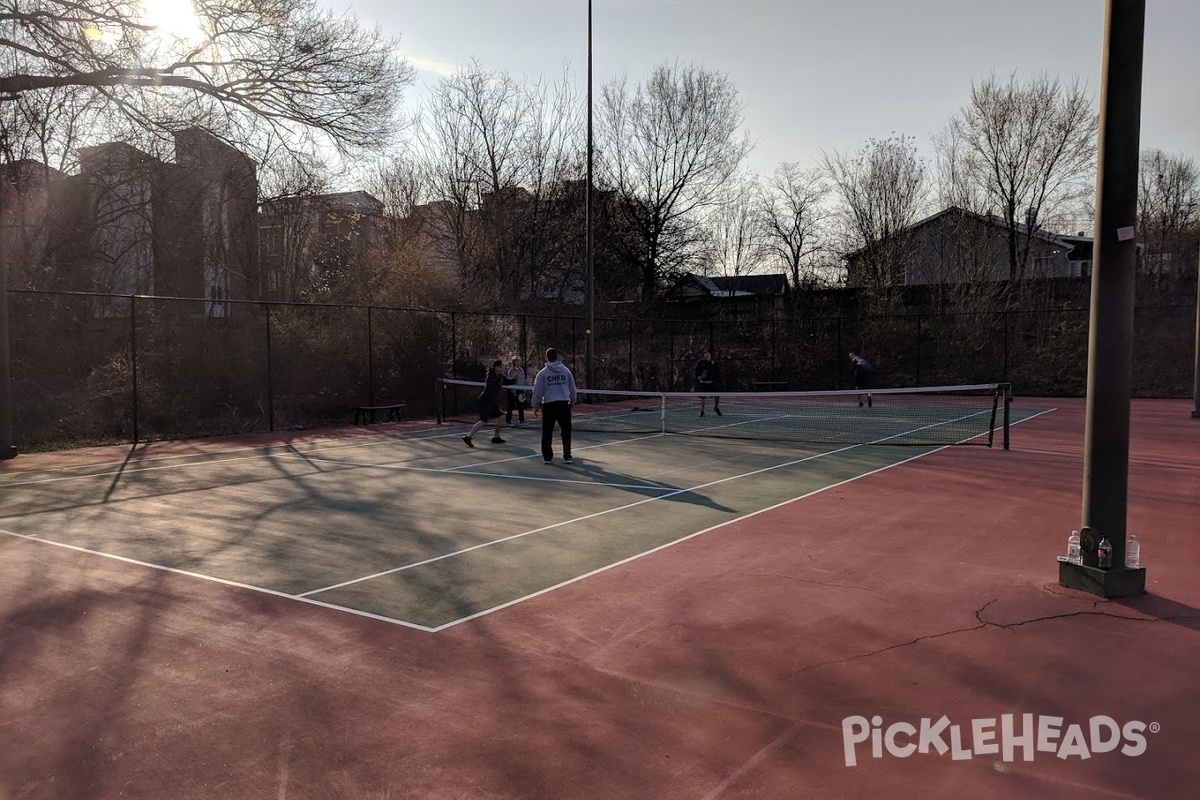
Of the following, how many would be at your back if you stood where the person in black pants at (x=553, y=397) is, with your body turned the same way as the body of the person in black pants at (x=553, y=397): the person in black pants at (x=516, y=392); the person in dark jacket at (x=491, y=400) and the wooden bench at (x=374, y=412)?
0

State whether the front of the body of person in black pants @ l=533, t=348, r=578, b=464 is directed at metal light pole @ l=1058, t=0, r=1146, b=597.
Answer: no

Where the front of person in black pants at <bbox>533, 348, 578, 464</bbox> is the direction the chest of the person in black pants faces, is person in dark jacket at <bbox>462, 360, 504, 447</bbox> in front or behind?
in front

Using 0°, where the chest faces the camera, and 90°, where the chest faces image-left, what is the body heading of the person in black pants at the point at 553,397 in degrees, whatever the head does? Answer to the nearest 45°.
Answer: approximately 180°

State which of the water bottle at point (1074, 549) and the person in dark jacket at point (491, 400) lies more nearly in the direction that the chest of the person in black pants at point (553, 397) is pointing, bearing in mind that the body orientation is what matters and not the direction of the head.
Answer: the person in dark jacket

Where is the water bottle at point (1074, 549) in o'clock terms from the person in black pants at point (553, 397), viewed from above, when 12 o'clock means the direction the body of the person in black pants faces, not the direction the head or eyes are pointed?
The water bottle is roughly at 5 o'clock from the person in black pants.

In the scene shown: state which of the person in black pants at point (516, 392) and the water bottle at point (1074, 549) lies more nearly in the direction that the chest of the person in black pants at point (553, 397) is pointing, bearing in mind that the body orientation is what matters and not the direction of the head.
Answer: the person in black pants

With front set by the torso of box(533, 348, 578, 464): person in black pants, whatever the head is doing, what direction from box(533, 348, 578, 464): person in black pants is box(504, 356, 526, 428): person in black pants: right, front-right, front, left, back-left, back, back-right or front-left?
front

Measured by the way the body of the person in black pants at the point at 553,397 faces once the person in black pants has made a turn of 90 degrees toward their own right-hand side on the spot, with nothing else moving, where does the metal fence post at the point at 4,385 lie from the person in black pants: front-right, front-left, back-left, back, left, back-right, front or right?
back

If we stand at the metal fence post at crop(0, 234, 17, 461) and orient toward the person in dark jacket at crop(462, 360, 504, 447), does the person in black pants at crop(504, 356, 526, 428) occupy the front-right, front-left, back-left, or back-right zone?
front-left
